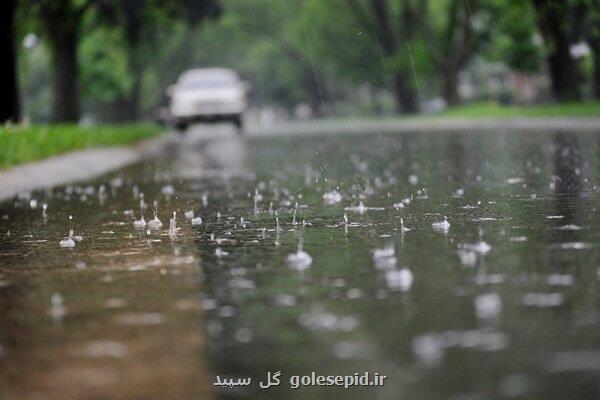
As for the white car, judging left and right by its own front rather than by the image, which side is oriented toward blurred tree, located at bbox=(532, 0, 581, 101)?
left

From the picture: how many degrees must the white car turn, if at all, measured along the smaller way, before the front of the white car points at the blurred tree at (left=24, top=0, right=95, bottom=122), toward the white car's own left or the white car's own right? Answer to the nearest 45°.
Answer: approximately 45° to the white car's own right

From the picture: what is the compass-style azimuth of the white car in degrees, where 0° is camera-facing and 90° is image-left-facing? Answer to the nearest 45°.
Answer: approximately 0°
